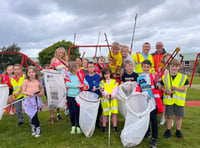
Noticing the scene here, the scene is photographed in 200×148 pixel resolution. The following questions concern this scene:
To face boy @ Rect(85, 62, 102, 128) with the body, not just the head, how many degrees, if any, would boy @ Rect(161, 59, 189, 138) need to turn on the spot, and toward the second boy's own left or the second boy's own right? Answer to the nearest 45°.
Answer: approximately 90° to the second boy's own right

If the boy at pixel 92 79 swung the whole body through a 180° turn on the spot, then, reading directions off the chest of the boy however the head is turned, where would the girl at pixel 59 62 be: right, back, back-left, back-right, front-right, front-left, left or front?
front-left

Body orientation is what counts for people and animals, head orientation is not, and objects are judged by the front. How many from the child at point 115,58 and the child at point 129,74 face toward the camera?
2

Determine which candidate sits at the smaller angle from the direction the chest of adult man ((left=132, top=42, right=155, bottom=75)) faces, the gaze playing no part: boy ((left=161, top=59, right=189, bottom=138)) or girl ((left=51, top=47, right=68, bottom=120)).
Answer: the boy

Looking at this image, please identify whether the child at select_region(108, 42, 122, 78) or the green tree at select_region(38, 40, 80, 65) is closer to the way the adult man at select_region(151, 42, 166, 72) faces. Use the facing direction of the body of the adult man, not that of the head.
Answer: the child

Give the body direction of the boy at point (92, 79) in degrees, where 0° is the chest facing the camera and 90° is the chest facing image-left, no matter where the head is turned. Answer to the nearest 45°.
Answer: approximately 0°

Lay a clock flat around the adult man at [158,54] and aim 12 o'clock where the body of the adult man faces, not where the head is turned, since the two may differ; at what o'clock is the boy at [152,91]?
The boy is roughly at 12 o'clock from the adult man.
